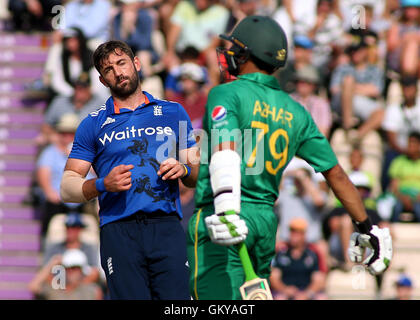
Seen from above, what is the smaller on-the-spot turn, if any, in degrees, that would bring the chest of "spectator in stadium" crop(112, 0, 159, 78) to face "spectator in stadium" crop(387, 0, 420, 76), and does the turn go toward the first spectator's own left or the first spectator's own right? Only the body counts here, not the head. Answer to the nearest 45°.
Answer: approximately 90° to the first spectator's own left

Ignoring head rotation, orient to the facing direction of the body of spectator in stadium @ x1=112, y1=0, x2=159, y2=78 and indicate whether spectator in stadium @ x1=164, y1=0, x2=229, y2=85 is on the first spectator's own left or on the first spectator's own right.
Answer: on the first spectator's own left

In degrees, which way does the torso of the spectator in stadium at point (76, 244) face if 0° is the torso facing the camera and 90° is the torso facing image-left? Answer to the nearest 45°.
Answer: approximately 0°

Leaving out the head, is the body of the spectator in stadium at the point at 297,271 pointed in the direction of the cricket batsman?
yes
